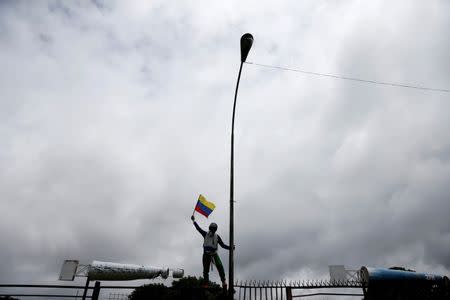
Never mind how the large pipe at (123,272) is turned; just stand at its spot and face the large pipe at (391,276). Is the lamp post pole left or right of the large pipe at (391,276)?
right

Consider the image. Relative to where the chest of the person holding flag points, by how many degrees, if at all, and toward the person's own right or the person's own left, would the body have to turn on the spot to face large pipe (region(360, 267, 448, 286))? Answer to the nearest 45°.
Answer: approximately 135° to the person's own left

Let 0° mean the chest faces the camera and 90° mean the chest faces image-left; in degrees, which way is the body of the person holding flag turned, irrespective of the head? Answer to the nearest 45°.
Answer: approximately 0°

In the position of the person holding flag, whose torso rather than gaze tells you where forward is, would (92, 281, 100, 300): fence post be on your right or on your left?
on your right
